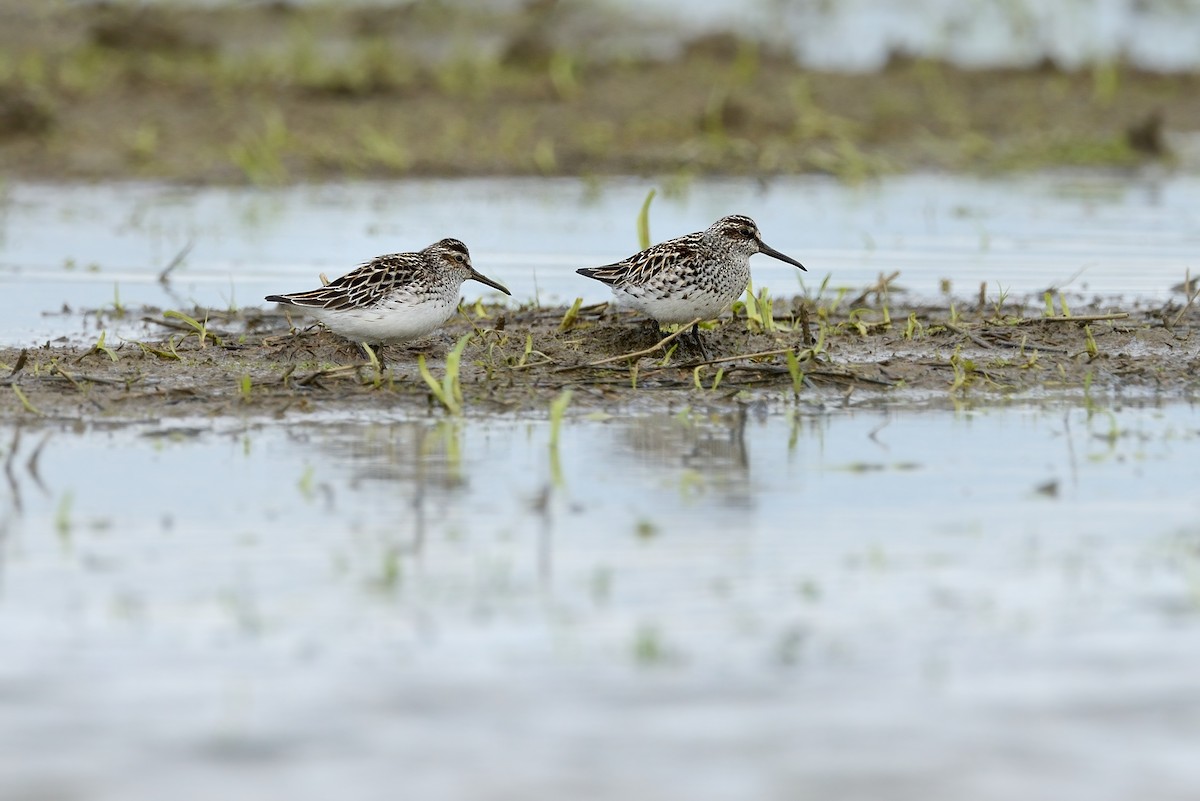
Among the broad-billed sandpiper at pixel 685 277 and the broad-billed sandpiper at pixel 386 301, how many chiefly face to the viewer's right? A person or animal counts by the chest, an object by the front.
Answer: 2

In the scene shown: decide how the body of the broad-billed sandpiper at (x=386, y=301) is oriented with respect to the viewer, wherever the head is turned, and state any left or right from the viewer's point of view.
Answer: facing to the right of the viewer

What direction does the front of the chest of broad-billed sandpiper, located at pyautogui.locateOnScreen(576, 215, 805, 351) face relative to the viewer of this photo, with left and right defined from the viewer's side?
facing to the right of the viewer

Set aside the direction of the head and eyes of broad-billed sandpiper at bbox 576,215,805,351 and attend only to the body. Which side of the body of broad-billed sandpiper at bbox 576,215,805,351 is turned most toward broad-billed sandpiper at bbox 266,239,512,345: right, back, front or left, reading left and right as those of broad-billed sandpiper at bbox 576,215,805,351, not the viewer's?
back

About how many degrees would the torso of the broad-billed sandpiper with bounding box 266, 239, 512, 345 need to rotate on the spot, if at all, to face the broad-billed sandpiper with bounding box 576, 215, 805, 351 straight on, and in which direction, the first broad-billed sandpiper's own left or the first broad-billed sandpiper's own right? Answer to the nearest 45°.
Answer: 0° — it already faces it
